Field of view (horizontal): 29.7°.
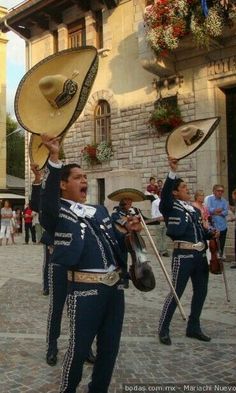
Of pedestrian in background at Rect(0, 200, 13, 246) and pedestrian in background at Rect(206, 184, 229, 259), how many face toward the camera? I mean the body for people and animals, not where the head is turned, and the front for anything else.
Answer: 2

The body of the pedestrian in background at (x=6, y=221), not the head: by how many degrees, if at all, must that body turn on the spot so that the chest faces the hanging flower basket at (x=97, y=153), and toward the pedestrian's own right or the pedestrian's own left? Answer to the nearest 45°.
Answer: approximately 90° to the pedestrian's own left

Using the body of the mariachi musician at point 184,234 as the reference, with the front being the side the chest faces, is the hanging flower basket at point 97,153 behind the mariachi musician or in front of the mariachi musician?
behind

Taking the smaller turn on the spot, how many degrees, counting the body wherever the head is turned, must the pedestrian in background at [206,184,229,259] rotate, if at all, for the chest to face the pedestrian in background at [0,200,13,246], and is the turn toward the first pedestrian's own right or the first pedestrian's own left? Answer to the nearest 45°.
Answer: approximately 135° to the first pedestrian's own right

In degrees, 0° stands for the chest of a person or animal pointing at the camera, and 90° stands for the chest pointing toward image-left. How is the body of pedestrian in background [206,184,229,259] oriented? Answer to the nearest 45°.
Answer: approximately 0°

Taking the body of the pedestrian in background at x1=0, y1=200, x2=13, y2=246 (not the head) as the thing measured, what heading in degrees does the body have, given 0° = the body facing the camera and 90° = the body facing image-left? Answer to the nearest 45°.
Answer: approximately 0°

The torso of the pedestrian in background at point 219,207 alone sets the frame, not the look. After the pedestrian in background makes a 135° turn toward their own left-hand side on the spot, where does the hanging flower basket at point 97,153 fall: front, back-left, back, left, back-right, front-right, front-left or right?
left
